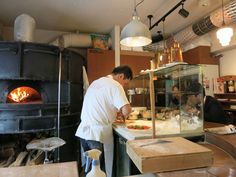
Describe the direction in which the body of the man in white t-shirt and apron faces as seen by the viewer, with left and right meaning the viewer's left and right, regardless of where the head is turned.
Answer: facing away from the viewer and to the right of the viewer

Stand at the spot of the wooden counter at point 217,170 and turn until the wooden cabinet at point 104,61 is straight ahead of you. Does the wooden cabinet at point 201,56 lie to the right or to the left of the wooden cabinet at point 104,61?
right

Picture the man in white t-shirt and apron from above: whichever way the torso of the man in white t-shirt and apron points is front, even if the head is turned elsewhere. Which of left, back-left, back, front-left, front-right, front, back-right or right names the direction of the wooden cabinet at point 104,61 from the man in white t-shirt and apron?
front-left

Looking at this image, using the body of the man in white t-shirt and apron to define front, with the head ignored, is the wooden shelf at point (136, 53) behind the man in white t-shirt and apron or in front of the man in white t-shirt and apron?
in front

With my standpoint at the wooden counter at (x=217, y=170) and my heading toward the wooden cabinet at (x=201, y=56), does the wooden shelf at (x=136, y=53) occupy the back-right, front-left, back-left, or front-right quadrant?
front-left

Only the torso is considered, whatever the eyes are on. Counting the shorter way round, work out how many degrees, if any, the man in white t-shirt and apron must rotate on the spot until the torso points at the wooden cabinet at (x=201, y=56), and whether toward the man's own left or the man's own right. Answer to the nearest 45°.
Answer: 0° — they already face it

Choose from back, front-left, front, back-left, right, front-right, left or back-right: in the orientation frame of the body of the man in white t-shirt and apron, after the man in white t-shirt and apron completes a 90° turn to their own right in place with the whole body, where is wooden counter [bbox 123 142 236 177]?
front

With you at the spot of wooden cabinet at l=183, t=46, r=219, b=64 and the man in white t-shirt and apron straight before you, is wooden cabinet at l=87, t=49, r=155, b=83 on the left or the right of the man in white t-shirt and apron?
right

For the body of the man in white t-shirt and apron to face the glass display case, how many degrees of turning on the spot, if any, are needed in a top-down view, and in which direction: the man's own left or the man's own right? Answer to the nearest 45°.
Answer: approximately 45° to the man's own right
